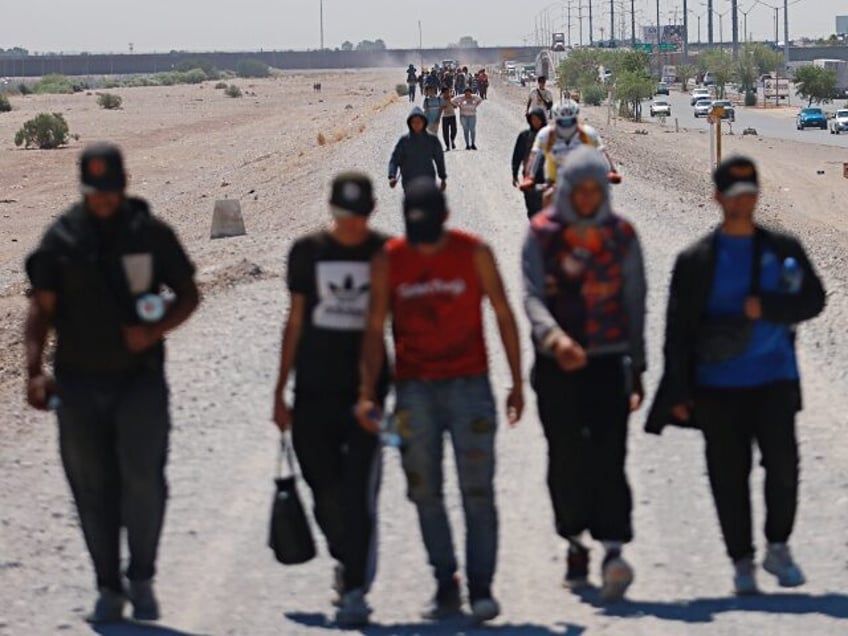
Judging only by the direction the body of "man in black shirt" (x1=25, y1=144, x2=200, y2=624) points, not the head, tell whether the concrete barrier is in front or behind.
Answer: behind

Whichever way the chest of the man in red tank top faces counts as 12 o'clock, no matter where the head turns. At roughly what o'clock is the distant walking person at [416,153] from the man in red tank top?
The distant walking person is roughly at 6 o'clock from the man in red tank top.

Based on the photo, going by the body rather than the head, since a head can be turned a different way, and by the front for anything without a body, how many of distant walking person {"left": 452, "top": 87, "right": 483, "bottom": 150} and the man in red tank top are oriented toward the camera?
2

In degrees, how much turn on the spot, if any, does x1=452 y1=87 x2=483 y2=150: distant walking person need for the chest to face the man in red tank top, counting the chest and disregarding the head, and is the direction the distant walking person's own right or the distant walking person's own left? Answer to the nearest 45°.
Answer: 0° — they already face them

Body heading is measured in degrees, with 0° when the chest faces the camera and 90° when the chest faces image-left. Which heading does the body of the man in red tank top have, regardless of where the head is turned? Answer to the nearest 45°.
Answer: approximately 0°

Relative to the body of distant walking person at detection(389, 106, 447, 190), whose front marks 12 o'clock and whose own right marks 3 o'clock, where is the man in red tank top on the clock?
The man in red tank top is roughly at 12 o'clock from the distant walking person.
